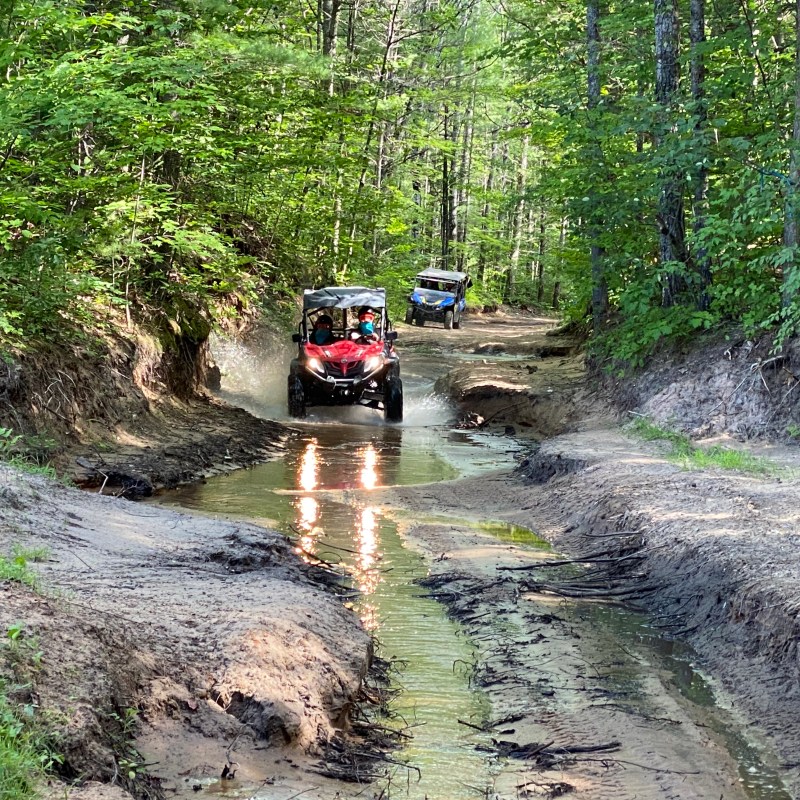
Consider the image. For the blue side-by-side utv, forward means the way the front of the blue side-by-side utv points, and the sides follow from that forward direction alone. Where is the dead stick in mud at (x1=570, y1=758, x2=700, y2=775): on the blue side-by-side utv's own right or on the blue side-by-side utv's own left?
on the blue side-by-side utv's own left

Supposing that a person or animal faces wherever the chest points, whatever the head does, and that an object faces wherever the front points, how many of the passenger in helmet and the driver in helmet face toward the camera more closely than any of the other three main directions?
2

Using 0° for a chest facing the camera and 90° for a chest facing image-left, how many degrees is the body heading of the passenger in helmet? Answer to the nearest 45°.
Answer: approximately 0°

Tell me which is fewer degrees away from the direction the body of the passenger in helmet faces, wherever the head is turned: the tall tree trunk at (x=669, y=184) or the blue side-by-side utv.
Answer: the tall tree trunk

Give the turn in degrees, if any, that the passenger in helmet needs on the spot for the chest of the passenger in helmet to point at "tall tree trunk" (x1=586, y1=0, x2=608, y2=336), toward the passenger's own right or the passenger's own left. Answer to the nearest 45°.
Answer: approximately 90° to the passenger's own left

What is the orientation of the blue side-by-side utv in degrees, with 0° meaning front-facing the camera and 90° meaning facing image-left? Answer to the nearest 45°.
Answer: approximately 45°

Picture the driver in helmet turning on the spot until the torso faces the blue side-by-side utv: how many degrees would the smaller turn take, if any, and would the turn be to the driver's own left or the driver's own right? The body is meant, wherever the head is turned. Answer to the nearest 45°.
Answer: approximately 180°

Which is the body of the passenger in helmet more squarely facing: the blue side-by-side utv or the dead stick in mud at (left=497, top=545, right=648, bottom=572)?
the dead stick in mud
